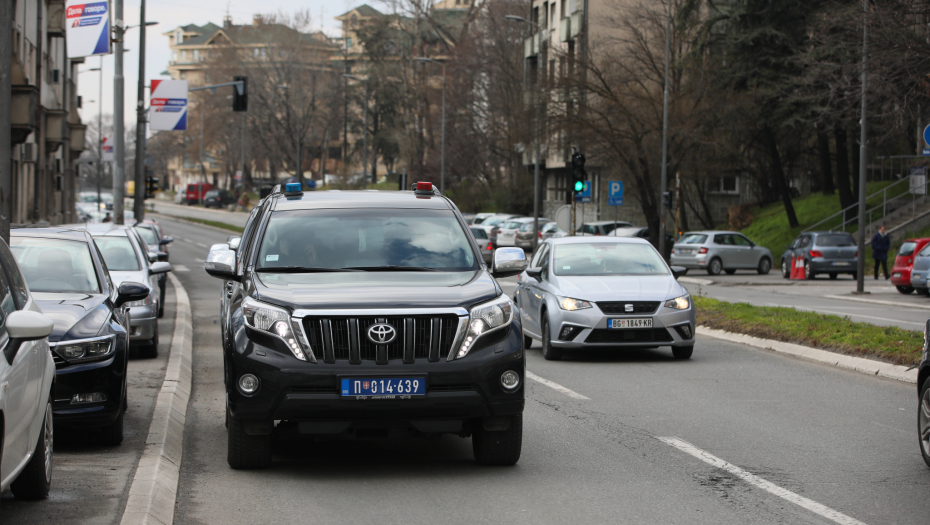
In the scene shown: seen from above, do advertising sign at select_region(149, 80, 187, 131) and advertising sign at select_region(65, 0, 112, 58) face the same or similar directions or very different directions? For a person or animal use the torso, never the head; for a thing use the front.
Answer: same or similar directions

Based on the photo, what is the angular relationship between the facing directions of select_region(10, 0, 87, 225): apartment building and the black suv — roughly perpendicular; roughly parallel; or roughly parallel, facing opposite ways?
roughly perpendicular

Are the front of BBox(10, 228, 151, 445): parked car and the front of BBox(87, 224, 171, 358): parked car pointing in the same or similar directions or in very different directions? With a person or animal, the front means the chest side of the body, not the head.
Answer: same or similar directions

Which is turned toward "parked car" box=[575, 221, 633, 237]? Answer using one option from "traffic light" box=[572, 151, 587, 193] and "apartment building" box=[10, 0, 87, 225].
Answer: the apartment building

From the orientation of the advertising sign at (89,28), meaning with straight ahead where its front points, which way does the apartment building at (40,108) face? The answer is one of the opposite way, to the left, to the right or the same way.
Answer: to the left

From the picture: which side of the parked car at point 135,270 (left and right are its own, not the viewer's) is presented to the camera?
front

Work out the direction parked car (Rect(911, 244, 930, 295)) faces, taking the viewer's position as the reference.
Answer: facing away from the viewer and to the right of the viewer

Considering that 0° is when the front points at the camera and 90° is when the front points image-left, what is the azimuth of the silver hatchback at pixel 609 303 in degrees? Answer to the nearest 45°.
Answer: approximately 0°

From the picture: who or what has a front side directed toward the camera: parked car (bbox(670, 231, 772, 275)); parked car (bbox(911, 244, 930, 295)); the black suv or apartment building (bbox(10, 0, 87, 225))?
the black suv

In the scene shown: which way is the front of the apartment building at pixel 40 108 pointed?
to the viewer's right

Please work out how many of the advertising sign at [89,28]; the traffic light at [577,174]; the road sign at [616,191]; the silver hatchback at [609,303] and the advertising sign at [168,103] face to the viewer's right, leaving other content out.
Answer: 0

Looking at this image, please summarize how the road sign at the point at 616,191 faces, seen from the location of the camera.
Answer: facing the viewer

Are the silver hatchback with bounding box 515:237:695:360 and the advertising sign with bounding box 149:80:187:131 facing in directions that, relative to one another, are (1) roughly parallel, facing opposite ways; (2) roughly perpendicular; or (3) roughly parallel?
roughly parallel

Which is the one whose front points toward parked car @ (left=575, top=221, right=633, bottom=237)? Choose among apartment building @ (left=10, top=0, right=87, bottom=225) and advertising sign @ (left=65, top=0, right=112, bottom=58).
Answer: the apartment building

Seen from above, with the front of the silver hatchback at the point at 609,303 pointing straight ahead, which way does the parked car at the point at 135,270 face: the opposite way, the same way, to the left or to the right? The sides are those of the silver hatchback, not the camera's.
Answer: the same way

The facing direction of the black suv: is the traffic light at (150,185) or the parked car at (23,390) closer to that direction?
the parked car

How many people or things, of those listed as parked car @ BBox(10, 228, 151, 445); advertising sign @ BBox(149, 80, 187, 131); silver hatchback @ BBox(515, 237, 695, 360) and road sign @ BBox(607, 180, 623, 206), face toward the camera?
4

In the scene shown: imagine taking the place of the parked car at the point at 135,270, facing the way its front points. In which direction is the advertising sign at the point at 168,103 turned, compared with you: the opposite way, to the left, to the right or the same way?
the same way

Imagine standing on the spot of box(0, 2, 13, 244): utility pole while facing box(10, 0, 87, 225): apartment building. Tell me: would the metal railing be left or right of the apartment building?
right
